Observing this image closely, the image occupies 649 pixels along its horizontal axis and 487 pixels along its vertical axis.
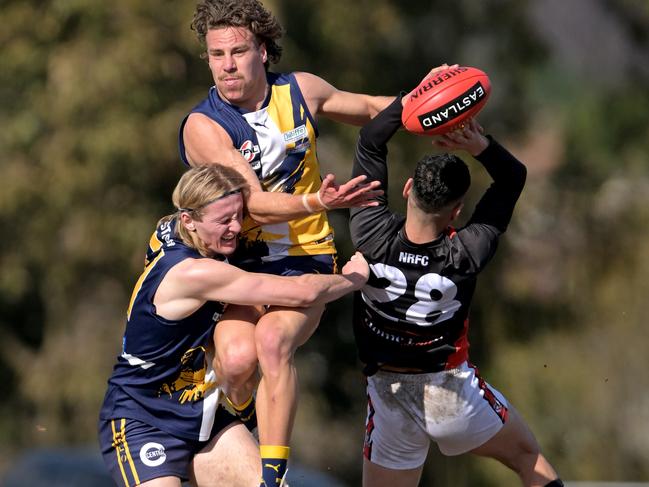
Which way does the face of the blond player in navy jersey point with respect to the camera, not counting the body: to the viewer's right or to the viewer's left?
to the viewer's right

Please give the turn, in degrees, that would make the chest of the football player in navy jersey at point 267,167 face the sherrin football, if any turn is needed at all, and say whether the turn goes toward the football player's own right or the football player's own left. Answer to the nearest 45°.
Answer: approximately 90° to the football player's own left

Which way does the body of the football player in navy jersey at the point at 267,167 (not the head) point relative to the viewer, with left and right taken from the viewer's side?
facing the viewer
